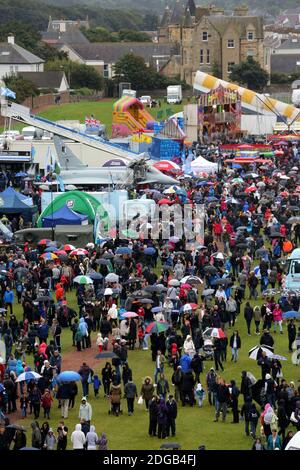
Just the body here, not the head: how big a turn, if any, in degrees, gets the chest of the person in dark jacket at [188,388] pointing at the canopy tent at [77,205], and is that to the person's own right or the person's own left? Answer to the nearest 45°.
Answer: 0° — they already face it

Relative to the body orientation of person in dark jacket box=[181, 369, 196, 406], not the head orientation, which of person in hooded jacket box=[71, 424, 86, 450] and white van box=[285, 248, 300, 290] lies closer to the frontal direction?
the white van

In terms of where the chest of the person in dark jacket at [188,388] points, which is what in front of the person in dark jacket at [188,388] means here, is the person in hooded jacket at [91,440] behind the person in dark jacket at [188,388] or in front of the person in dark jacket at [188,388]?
behind

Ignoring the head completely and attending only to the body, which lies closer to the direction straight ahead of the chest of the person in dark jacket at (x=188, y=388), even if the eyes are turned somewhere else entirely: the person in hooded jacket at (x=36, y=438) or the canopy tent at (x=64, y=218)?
the canopy tent

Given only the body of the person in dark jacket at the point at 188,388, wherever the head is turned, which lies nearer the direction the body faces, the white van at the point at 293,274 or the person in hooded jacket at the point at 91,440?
the white van

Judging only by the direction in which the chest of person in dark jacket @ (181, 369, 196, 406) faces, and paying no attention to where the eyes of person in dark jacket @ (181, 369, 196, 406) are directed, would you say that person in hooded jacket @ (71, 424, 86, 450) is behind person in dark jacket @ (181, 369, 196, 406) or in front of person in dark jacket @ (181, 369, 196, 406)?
behind

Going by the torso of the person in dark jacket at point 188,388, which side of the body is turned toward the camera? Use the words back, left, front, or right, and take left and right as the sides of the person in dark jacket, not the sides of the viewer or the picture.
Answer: back

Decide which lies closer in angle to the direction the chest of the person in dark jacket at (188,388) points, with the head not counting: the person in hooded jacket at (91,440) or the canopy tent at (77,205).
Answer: the canopy tent

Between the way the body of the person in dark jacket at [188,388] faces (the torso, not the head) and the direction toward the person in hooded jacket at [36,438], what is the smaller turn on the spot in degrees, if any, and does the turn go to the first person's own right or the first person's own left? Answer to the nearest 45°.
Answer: approximately 135° to the first person's own left
